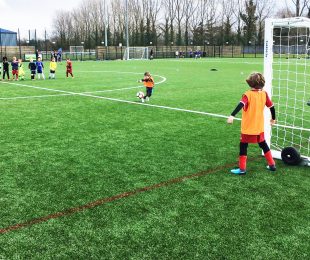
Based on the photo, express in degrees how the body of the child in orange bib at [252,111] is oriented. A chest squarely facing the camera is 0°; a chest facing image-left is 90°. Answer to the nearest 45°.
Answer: approximately 135°
